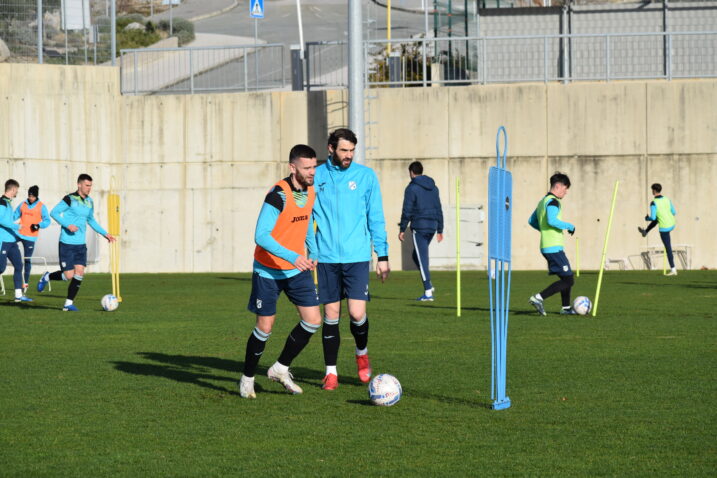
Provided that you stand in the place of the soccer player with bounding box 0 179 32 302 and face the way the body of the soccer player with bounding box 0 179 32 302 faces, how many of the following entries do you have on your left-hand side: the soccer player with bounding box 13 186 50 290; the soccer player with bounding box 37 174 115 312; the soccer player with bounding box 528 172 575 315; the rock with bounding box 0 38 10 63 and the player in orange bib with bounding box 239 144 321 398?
2

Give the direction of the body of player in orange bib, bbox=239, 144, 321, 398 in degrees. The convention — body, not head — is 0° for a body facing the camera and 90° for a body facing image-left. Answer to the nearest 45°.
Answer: approximately 315°

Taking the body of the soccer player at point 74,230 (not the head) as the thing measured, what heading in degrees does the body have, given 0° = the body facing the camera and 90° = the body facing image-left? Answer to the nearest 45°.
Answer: approximately 315°

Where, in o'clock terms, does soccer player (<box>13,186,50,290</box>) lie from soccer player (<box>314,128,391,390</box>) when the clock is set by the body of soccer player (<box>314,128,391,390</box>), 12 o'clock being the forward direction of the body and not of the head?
soccer player (<box>13,186,50,290</box>) is roughly at 5 o'clock from soccer player (<box>314,128,391,390</box>).

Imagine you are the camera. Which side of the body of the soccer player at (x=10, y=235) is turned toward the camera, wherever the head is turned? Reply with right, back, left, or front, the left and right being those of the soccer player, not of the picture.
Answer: right

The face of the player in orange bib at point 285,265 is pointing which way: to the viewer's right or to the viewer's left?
to the viewer's right

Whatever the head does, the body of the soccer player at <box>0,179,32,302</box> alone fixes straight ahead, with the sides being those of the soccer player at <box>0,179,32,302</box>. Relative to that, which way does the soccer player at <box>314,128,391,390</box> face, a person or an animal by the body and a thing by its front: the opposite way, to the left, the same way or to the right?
to the right

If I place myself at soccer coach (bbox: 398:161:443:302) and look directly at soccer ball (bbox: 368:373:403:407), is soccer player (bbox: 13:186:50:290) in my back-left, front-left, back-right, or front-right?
back-right
